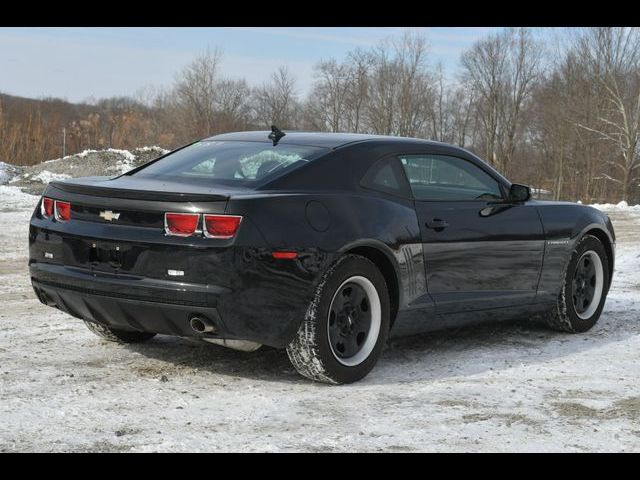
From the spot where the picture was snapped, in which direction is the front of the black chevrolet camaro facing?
facing away from the viewer and to the right of the viewer

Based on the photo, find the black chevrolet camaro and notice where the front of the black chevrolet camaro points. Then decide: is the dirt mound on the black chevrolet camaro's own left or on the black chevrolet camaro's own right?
on the black chevrolet camaro's own left
